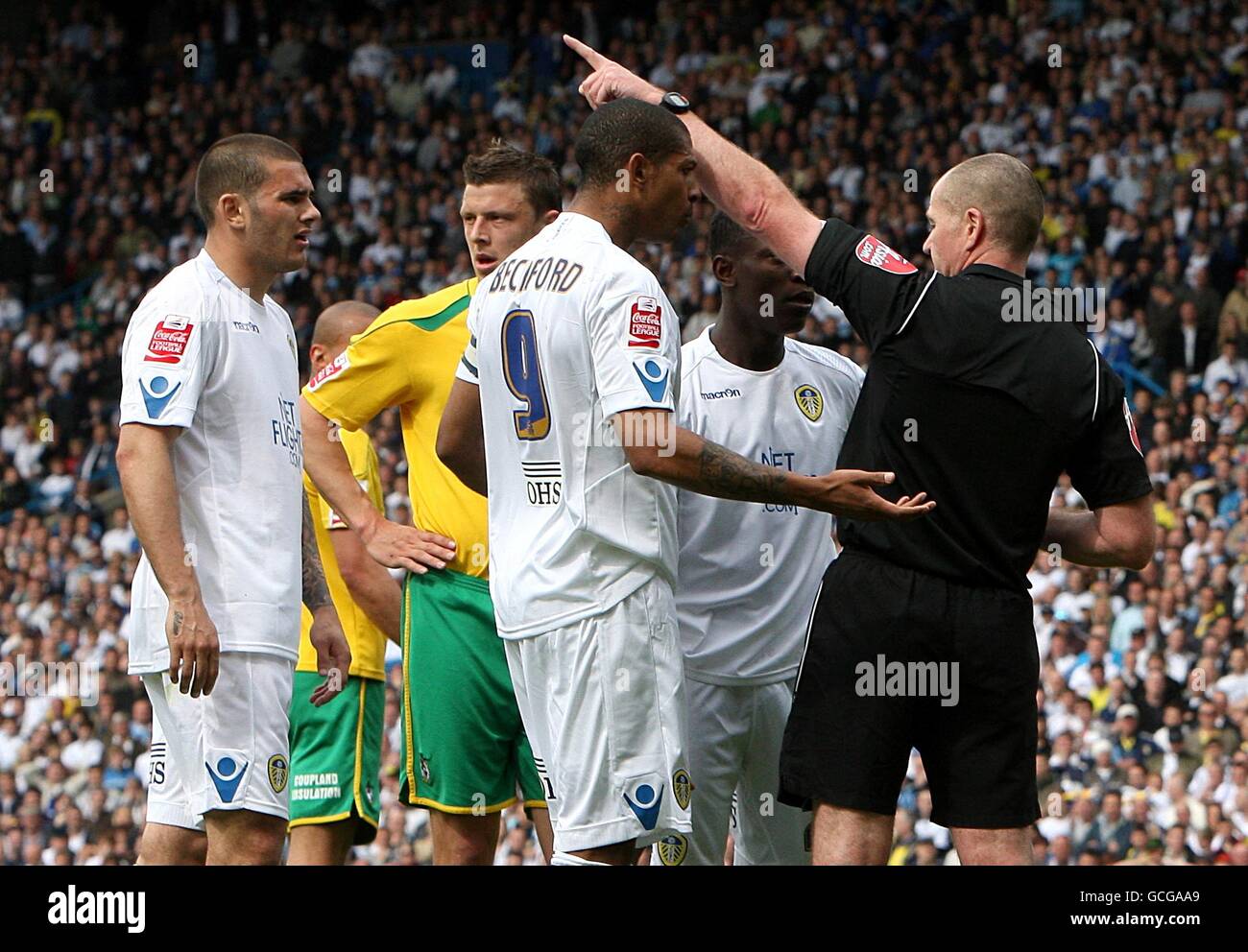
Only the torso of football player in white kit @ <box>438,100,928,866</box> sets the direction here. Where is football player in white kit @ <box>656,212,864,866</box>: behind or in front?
in front

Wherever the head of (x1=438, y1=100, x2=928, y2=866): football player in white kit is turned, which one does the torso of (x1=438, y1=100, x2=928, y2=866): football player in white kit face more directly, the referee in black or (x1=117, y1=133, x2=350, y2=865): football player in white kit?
the referee in black

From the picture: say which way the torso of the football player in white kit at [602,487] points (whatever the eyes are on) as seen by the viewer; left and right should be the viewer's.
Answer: facing away from the viewer and to the right of the viewer

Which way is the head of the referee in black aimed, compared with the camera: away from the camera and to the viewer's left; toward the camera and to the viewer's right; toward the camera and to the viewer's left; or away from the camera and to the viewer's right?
away from the camera and to the viewer's left

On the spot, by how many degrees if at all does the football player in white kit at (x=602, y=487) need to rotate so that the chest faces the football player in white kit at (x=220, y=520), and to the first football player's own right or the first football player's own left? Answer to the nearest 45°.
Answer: approximately 135° to the first football player's own left

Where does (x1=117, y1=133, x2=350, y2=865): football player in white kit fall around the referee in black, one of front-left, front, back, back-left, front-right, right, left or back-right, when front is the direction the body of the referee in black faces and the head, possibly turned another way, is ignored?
left

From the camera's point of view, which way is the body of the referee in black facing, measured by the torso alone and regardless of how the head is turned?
away from the camera

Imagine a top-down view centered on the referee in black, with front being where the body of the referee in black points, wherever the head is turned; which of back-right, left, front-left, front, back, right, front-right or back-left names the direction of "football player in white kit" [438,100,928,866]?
left

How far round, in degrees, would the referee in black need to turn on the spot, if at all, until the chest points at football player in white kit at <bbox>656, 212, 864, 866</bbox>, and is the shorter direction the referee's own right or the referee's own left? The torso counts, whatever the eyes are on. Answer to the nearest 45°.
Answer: approximately 45° to the referee's own left

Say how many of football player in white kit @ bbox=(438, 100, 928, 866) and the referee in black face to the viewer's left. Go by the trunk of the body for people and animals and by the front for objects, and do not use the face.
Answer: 0
